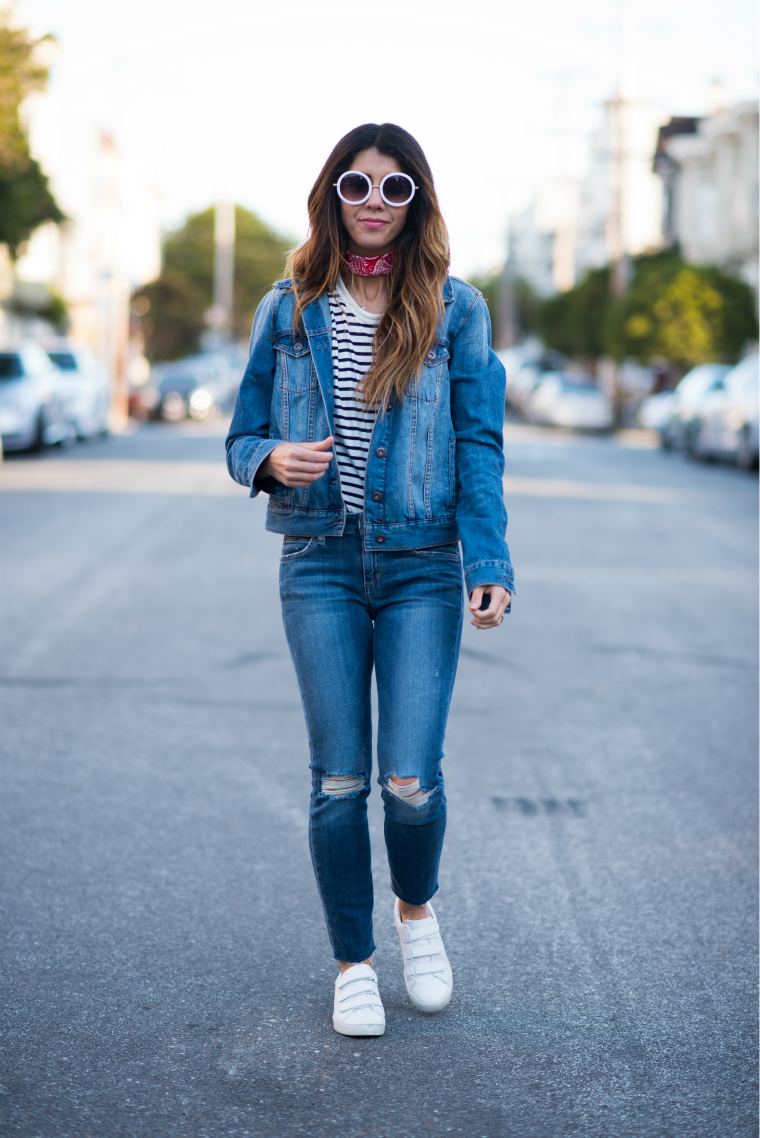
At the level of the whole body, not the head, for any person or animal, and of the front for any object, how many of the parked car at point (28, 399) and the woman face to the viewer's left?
0

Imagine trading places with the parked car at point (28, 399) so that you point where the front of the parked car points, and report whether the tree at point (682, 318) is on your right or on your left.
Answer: on your left

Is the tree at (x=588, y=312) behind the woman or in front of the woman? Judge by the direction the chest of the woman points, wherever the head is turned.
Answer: behind

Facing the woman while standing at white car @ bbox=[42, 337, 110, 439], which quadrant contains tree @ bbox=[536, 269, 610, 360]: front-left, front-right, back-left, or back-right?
back-left

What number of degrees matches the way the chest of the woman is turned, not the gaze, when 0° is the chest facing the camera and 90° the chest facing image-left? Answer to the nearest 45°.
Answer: approximately 0°

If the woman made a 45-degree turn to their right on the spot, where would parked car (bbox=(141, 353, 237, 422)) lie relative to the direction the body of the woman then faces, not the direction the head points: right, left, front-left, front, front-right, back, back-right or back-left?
back-right

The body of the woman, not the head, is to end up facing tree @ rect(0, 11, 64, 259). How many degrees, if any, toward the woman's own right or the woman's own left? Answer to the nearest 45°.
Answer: approximately 180°

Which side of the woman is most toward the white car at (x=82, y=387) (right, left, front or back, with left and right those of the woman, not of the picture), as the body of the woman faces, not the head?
back

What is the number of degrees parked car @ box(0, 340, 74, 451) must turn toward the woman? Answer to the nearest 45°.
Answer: approximately 45° to its right

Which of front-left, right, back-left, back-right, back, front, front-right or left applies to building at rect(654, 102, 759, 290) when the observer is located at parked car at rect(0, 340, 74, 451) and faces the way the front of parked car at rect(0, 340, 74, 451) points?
left

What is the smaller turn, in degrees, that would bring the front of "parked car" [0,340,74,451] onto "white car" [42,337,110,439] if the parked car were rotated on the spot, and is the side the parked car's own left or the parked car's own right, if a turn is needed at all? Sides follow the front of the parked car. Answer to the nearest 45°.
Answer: approximately 135° to the parked car's own left

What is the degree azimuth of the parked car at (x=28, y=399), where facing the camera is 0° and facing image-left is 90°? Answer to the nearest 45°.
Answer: approximately 315°

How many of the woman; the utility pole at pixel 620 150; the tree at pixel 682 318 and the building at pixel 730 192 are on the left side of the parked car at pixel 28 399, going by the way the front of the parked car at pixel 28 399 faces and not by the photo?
3
